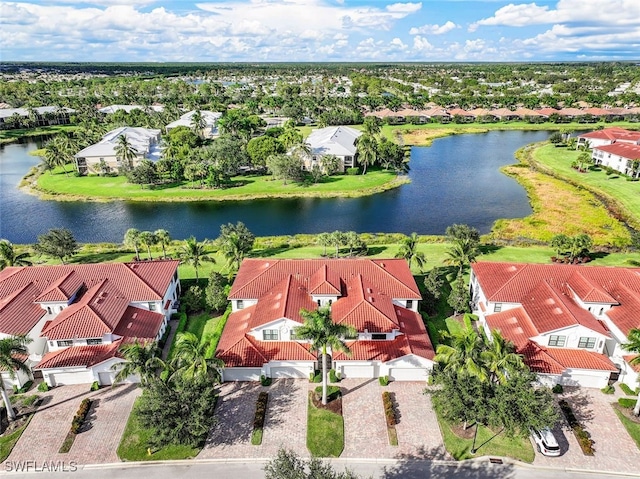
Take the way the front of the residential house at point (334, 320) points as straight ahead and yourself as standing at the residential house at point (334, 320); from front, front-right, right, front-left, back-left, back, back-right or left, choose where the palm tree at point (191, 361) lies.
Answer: front-right

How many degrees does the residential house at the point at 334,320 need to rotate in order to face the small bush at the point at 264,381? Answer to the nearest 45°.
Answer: approximately 45° to its right

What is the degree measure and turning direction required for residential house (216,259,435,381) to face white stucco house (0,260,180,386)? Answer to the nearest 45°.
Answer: approximately 90° to its right

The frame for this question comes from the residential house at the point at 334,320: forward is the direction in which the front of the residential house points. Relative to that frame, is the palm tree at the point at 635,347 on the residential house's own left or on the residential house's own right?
on the residential house's own left

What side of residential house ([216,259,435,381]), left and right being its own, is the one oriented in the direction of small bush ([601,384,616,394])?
left

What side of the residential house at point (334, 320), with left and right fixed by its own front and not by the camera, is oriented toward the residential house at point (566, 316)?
left

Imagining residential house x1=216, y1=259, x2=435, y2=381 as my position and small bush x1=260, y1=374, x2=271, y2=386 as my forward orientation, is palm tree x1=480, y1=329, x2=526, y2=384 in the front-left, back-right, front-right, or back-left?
back-left

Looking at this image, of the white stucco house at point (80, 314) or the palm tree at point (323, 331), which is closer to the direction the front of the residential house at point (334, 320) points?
the palm tree

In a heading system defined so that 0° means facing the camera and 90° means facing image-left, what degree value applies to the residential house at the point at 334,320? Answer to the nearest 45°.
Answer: approximately 0°
